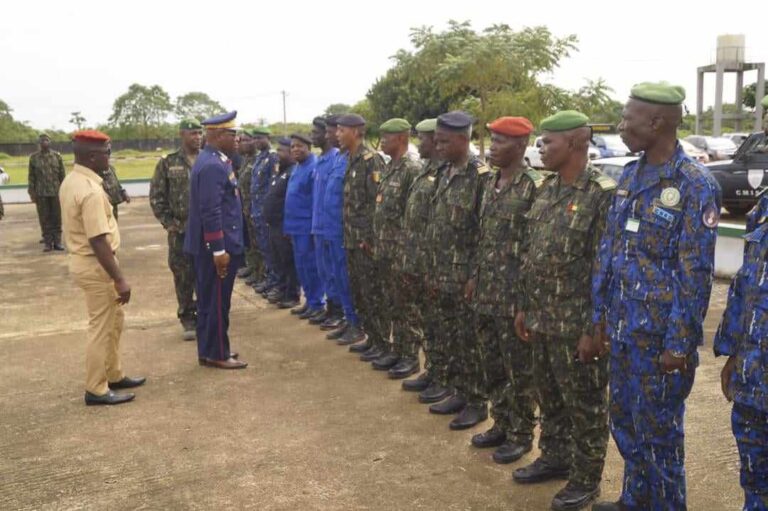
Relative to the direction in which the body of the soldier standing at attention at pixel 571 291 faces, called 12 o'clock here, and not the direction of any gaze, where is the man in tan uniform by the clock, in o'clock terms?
The man in tan uniform is roughly at 2 o'clock from the soldier standing at attention.

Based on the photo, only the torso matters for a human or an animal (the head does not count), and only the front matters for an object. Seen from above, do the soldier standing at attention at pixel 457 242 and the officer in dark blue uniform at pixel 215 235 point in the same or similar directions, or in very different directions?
very different directions

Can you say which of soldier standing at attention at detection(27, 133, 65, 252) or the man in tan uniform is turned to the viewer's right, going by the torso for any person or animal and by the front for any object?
the man in tan uniform

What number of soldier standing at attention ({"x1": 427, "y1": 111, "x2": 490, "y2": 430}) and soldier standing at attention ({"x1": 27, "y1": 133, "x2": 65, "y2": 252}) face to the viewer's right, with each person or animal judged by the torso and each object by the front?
0

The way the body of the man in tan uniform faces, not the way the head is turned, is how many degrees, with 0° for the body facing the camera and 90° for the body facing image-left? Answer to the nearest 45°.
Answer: approximately 270°

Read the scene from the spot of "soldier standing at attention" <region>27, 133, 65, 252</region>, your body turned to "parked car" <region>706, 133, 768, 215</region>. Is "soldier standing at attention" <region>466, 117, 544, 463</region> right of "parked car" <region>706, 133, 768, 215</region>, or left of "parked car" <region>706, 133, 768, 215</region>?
right

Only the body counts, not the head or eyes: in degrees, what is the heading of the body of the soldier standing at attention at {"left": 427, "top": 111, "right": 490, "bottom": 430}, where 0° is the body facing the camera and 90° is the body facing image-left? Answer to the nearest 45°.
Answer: approximately 45°

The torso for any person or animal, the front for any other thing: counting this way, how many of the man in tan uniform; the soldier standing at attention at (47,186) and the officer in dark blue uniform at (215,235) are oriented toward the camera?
1

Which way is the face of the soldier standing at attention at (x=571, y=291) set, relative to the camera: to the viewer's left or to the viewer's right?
to the viewer's left

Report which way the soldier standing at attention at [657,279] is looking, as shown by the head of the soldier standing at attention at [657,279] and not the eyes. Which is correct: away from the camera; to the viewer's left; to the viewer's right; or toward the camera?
to the viewer's left
